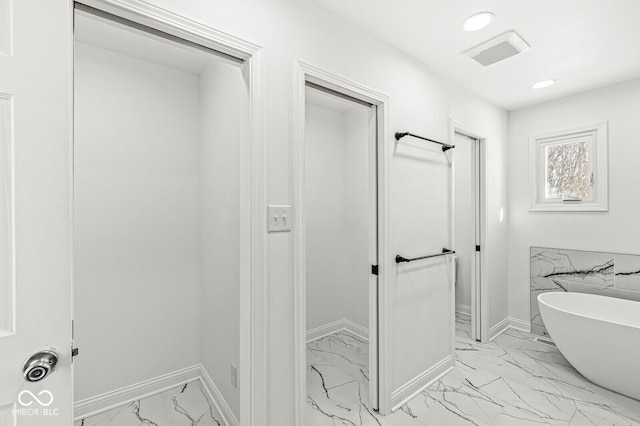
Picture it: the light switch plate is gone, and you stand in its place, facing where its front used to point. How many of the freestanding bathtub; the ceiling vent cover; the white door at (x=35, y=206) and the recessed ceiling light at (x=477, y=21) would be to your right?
1

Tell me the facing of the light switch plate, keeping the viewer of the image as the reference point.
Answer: facing the viewer and to the right of the viewer

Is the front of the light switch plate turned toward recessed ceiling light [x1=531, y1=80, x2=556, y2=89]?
no

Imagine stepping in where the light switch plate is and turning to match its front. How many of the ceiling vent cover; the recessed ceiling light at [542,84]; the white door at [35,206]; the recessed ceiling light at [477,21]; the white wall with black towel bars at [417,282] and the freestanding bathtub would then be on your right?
1

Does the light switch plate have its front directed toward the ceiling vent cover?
no

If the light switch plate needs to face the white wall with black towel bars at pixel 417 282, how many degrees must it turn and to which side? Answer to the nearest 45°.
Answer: approximately 90° to its left

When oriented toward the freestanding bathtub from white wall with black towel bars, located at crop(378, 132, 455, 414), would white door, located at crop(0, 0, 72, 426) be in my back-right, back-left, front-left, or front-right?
back-right

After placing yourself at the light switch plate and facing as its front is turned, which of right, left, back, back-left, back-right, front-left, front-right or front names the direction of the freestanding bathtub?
front-left

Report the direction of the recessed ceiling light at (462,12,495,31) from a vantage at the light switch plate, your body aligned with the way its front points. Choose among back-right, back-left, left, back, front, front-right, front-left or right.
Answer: front-left

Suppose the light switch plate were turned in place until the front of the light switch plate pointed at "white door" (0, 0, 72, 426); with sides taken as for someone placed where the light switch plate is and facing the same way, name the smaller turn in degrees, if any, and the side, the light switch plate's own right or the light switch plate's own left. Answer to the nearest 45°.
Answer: approximately 90° to the light switch plate's own right
